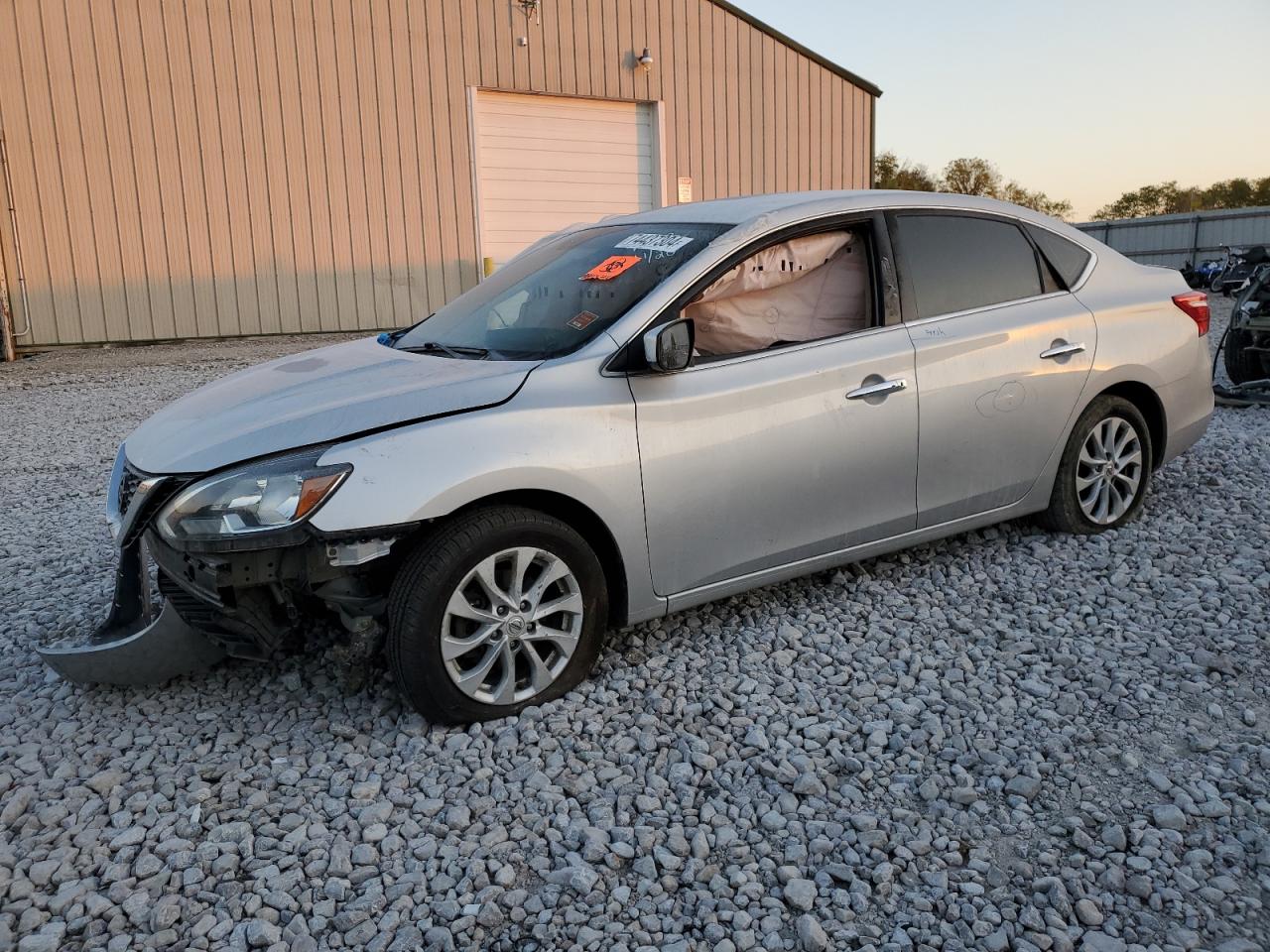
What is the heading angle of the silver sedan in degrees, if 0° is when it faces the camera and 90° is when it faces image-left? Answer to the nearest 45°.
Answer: approximately 45°

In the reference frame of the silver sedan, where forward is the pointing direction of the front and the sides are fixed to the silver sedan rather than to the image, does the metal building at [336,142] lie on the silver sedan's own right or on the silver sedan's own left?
on the silver sedan's own right

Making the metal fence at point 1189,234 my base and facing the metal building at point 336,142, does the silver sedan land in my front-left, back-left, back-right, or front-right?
front-left

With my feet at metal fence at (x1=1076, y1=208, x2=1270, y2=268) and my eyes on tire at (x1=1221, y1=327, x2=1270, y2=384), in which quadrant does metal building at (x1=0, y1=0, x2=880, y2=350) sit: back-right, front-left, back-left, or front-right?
front-right

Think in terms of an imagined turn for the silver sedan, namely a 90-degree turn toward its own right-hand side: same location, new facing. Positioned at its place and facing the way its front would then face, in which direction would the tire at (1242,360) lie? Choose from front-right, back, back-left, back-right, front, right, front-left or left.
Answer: right

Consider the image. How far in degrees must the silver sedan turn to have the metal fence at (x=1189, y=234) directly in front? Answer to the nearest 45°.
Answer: approximately 180°
